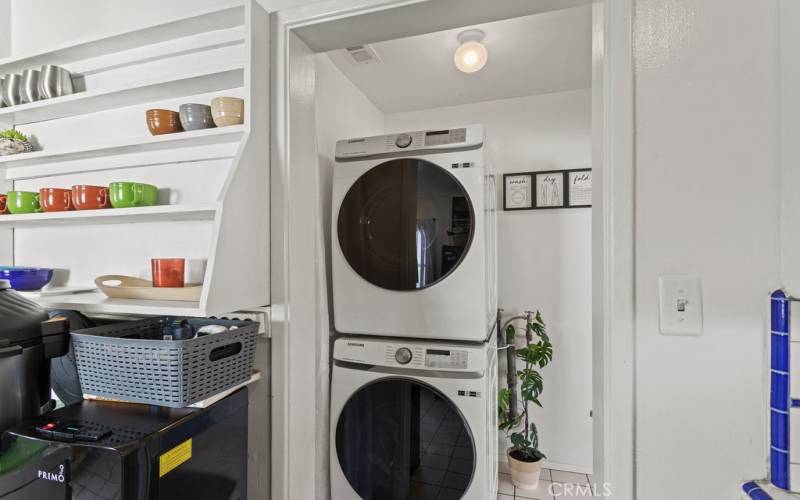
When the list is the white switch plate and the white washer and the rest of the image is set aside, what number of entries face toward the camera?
2

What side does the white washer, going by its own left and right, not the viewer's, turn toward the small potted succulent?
right

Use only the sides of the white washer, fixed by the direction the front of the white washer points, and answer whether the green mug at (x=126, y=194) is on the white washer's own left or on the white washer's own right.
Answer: on the white washer's own right

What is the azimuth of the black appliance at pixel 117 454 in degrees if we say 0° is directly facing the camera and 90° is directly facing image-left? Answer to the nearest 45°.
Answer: approximately 45°

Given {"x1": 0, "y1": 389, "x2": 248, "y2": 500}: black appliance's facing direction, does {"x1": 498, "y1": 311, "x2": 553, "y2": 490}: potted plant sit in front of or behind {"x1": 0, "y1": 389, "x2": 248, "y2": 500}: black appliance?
behind
